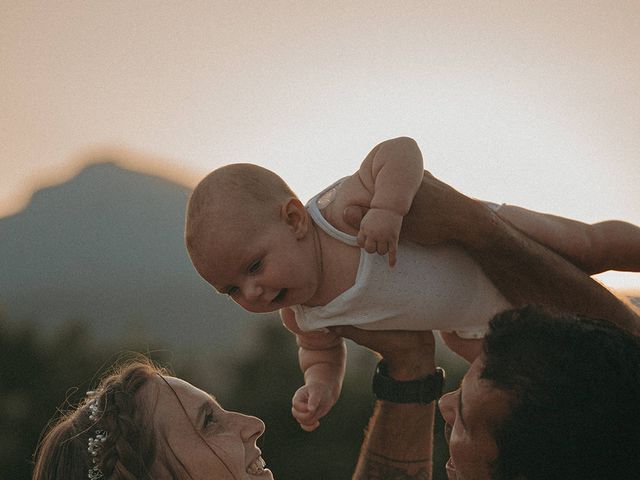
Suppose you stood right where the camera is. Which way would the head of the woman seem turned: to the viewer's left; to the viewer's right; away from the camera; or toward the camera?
to the viewer's right

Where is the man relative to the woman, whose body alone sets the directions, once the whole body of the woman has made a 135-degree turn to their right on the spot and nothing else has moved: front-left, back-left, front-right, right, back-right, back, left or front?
left
